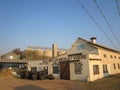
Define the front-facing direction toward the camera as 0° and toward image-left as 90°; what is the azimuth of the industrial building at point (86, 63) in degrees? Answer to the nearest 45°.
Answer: approximately 45°
